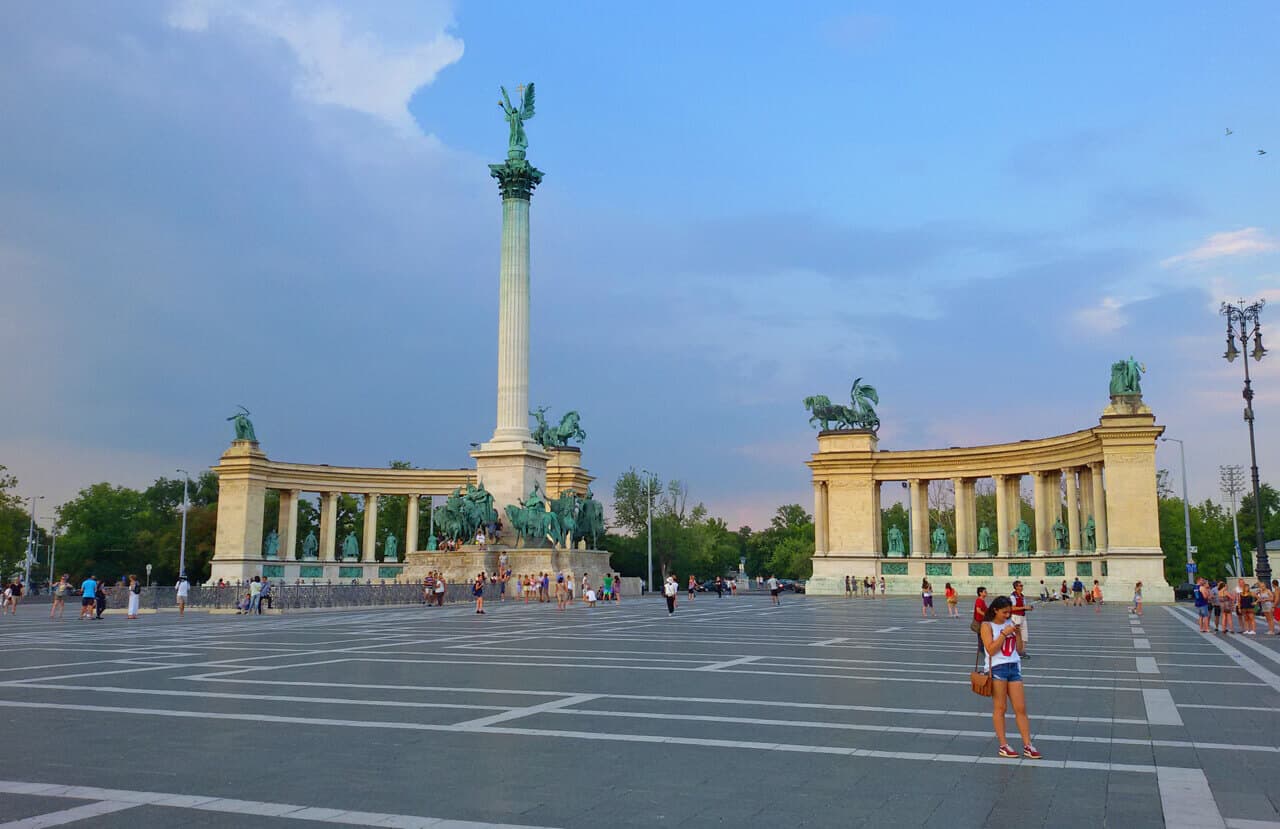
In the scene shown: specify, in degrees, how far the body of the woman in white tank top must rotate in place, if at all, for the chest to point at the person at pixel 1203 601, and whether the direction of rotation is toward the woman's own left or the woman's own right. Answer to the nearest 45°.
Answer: approximately 135° to the woman's own left

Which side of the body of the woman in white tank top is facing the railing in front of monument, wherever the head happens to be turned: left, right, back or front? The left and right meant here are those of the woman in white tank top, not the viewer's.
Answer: back

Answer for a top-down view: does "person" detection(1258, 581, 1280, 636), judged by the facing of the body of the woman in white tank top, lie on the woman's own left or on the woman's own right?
on the woman's own left

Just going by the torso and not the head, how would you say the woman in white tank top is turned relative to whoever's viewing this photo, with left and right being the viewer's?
facing the viewer and to the right of the viewer

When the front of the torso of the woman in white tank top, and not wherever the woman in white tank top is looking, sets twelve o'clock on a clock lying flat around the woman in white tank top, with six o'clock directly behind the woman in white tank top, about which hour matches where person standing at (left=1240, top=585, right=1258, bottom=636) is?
The person standing is roughly at 8 o'clock from the woman in white tank top.

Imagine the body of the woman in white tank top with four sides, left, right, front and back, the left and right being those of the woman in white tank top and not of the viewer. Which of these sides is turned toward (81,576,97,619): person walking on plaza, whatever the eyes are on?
back

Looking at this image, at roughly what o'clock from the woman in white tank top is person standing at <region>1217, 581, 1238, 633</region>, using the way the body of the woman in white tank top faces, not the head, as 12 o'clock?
The person standing is roughly at 8 o'clock from the woman in white tank top.
